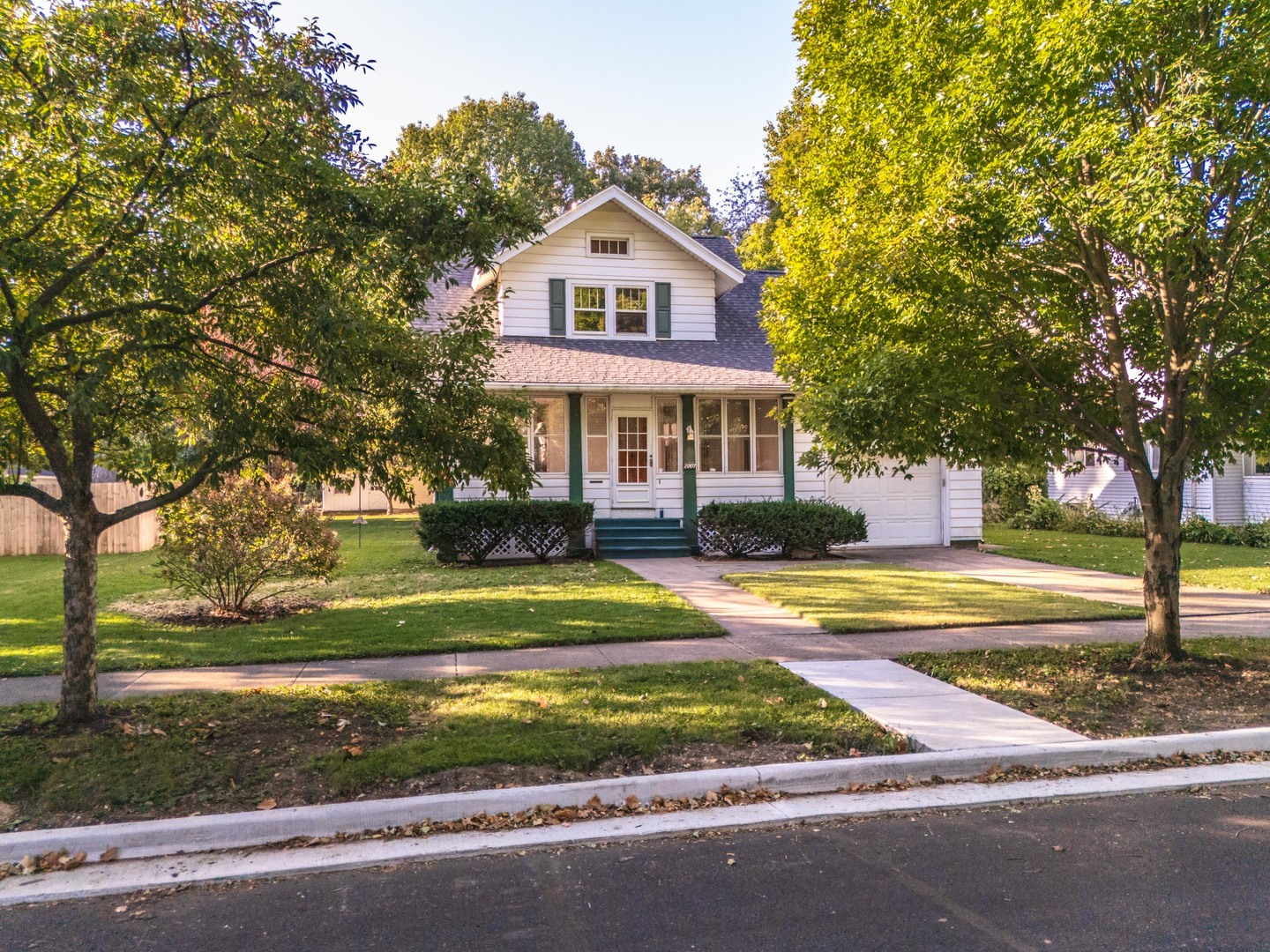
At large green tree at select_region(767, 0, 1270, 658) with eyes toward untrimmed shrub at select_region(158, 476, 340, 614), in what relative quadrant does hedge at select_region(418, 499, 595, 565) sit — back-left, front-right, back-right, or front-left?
front-right

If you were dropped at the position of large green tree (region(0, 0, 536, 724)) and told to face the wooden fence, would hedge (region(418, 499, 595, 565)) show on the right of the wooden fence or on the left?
right

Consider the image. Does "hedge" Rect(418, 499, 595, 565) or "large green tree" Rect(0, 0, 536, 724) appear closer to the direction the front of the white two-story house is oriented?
the large green tree

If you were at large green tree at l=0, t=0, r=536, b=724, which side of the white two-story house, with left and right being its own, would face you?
front

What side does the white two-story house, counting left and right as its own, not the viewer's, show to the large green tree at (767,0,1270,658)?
front

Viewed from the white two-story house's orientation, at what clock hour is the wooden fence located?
The wooden fence is roughly at 3 o'clock from the white two-story house.

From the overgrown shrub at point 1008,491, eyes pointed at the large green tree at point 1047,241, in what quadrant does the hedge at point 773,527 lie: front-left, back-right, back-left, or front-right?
front-right

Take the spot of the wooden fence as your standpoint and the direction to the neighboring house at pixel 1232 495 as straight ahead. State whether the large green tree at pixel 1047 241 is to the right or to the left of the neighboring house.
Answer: right

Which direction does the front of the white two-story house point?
toward the camera

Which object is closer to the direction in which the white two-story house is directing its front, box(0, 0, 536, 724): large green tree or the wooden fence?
the large green tree

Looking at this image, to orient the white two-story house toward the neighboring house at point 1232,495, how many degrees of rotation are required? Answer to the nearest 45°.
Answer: approximately 90° to its left

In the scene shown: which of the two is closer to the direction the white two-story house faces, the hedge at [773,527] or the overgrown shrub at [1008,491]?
the hedge

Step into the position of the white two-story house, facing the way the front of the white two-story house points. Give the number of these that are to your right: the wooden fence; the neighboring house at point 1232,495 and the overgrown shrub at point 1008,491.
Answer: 1

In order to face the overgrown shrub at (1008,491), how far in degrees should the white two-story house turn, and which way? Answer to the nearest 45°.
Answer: approximately 135° to its left

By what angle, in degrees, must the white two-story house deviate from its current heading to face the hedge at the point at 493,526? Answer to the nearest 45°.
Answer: approximately 45° to its right

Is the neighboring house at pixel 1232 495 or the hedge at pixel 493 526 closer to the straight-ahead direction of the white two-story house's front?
the hedge
